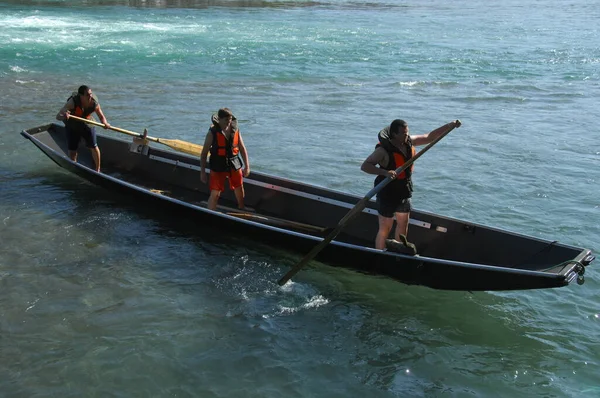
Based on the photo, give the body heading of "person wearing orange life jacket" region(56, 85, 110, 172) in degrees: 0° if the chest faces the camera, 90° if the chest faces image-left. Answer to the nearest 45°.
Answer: approximately 315°

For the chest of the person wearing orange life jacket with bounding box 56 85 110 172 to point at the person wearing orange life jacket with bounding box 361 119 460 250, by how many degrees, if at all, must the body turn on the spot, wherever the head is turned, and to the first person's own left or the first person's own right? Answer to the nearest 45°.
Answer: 0° — they already face them

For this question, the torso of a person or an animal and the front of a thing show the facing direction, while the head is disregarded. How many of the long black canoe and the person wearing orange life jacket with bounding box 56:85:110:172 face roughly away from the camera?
0

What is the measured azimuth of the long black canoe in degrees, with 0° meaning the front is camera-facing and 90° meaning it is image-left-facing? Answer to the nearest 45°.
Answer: approximately 315°
